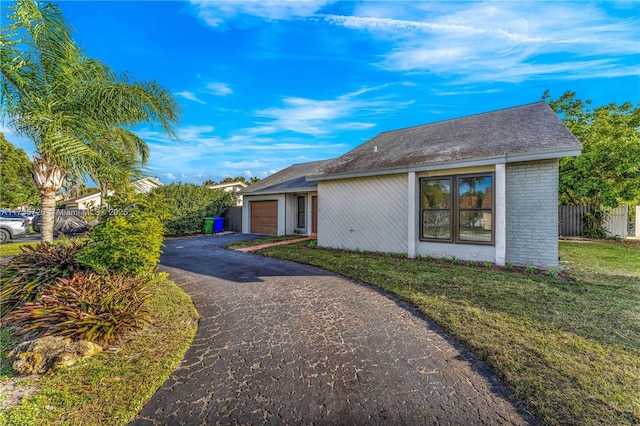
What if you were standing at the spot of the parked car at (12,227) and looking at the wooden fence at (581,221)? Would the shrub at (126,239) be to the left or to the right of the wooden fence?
right
